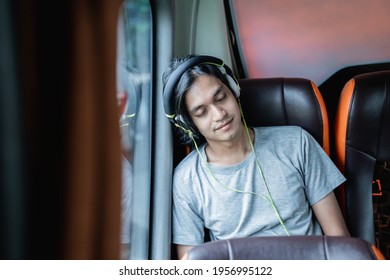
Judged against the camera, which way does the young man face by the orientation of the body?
toward the camera

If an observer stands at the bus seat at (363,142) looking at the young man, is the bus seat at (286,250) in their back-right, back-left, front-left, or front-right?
front-left

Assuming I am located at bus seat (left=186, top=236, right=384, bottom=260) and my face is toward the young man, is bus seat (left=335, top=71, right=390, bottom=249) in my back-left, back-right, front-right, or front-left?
front-right

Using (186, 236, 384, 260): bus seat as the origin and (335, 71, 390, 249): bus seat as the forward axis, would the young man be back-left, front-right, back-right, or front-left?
front-left
